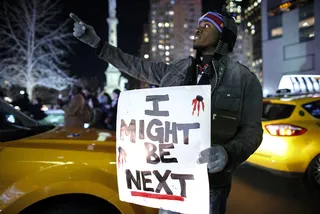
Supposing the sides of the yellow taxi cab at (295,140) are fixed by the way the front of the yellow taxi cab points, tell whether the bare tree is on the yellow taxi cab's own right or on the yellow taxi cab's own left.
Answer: on the yellow taxi cab's own left

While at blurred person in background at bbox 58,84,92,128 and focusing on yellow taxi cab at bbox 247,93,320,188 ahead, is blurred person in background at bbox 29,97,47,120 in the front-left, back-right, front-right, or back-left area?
back-left

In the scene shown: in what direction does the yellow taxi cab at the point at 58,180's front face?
to the viewer's right

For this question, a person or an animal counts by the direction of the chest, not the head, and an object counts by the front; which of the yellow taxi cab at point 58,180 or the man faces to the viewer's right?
the yellow taxi cab

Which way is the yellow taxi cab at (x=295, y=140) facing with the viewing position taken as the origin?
facing away from the viewer and to the right of the viewer

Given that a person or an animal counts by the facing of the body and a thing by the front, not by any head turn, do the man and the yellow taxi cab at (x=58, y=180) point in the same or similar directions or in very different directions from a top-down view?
very different directions

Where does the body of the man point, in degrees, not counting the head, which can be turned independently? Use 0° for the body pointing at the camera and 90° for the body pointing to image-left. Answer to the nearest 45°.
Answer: approximately 45°

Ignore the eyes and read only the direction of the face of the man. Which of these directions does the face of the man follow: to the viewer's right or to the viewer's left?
to the viewer's left

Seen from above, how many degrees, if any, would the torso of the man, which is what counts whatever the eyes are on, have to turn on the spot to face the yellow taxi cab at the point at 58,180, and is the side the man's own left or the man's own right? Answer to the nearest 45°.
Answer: approximately 45° to the man's own right
